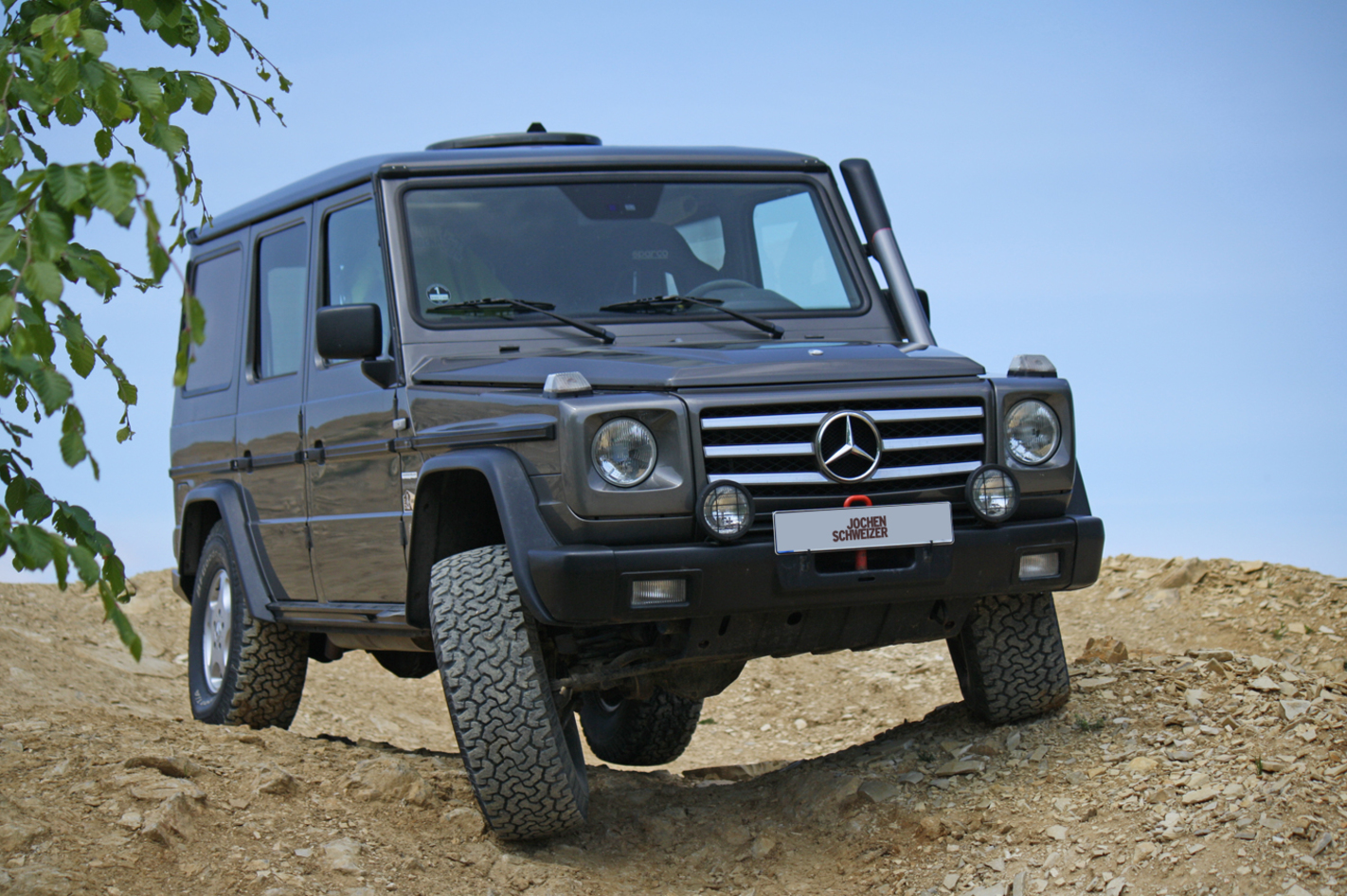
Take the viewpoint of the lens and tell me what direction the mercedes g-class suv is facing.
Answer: facing the viewer and to the right of the viewer
